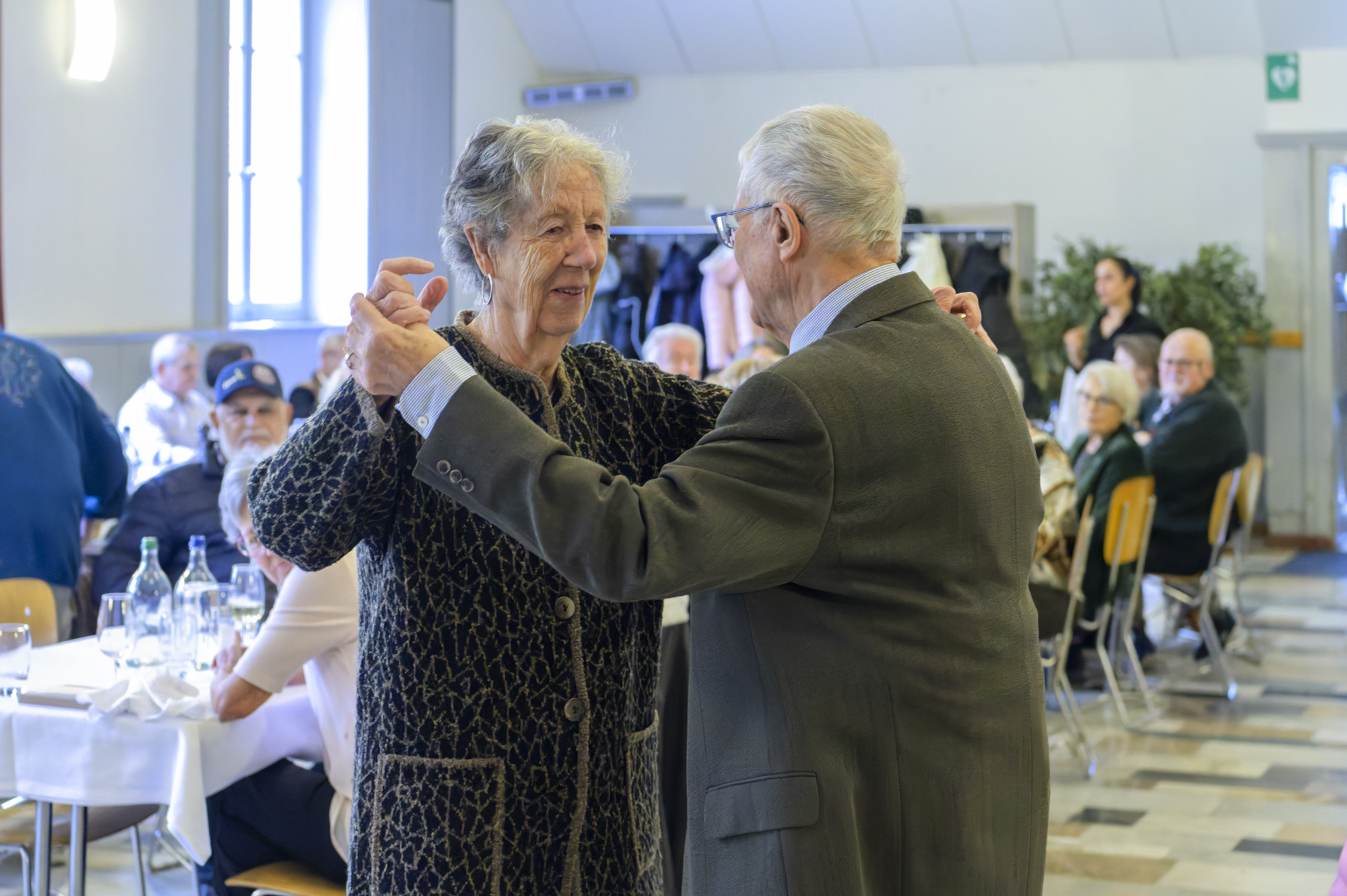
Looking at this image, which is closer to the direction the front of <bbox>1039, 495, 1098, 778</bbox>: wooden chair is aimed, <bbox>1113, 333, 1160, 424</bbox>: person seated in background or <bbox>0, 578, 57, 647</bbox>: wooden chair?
the wooden chair

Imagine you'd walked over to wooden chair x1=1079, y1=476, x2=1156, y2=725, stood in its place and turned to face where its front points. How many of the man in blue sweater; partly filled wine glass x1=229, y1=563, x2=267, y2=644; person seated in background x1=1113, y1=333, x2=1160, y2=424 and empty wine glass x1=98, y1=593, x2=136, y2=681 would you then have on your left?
3

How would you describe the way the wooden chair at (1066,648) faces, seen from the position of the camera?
facing to the left of the viewer

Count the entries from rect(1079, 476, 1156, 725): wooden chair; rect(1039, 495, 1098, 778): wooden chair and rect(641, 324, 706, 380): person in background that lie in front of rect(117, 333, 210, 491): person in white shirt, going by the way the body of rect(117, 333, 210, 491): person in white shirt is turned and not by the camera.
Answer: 3

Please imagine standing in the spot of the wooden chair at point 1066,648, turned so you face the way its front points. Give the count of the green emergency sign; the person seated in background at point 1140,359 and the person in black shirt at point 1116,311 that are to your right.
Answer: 3

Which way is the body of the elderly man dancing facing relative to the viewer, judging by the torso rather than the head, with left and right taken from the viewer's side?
facing away from the viewer and to the left of the viewer

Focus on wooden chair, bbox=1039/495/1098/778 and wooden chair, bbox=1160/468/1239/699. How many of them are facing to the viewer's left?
2

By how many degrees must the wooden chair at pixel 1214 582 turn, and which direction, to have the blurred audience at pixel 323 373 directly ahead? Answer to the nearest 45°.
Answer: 0° — it already faces them

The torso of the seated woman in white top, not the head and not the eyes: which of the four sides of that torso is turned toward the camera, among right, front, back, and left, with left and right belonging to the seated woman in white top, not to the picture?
left

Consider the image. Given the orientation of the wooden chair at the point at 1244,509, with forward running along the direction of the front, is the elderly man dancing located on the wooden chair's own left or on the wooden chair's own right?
on the wooden chair's own left

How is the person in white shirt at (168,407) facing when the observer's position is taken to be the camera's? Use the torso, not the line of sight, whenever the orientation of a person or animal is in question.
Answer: facing the viewer and to the right of the viewer

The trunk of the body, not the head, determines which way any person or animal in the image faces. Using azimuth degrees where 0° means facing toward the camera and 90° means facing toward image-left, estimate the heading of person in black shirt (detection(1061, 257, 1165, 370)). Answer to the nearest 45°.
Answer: approximately 45°

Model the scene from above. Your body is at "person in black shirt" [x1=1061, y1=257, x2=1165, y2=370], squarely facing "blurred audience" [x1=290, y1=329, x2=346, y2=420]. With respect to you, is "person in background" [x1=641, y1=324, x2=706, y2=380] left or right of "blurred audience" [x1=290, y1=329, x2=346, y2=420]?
left

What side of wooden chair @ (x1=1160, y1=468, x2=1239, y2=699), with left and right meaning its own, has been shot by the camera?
left
